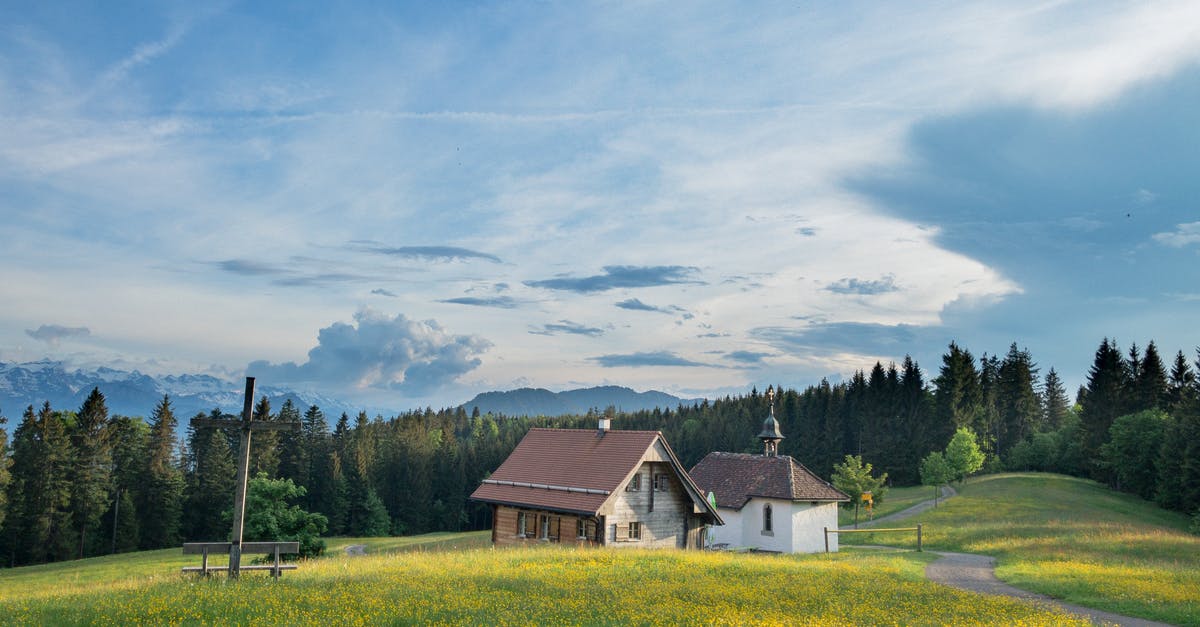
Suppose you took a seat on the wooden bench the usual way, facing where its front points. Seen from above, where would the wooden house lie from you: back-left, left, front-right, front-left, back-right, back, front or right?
front-right

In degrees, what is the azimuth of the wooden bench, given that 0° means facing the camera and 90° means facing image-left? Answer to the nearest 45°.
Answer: approximately 180°
